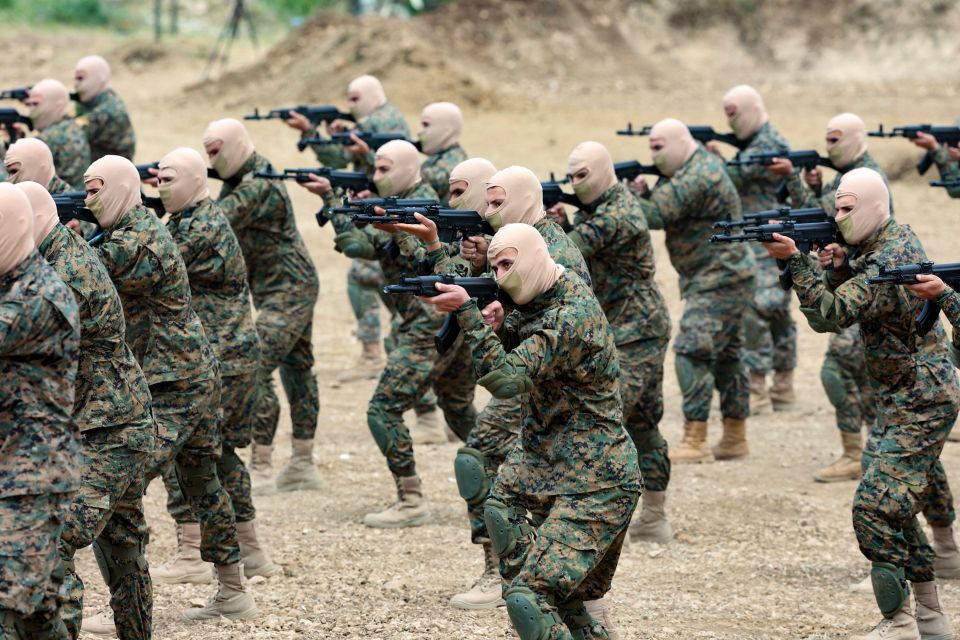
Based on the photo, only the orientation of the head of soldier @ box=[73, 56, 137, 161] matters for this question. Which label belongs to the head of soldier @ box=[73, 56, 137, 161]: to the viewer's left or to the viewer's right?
to the viewer's left

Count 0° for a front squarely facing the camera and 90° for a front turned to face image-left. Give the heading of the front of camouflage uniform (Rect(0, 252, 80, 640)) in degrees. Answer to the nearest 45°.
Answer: approximately 90°

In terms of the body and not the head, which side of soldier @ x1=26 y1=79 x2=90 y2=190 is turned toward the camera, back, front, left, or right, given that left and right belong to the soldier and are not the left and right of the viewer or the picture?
left

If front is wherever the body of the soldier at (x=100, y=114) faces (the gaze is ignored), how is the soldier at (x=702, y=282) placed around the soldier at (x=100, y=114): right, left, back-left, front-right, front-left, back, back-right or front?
back-left

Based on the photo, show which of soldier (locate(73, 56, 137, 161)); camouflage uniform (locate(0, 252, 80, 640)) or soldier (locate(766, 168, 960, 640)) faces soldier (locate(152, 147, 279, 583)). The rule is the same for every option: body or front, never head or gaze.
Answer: soldier (locate(766, 168, 960, 640))

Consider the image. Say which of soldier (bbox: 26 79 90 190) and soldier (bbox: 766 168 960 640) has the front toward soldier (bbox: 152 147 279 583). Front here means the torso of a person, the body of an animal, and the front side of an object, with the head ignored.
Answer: soldier (bbox: 766 168 960 640)

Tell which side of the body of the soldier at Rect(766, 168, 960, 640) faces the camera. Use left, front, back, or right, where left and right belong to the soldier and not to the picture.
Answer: left

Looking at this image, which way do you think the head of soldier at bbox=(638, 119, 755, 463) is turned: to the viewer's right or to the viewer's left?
to the viewer's left

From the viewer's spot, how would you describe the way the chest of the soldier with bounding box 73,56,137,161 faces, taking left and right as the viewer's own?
facing to the left of the viewer

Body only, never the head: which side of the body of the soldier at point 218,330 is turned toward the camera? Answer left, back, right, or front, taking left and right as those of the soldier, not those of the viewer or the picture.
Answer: left

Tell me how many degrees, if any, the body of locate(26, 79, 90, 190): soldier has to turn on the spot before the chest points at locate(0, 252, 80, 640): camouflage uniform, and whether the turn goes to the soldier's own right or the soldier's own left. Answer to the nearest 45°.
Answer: approximately 90° to the soldier's own left

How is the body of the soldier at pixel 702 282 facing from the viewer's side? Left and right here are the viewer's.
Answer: facing to the left of the viewer
